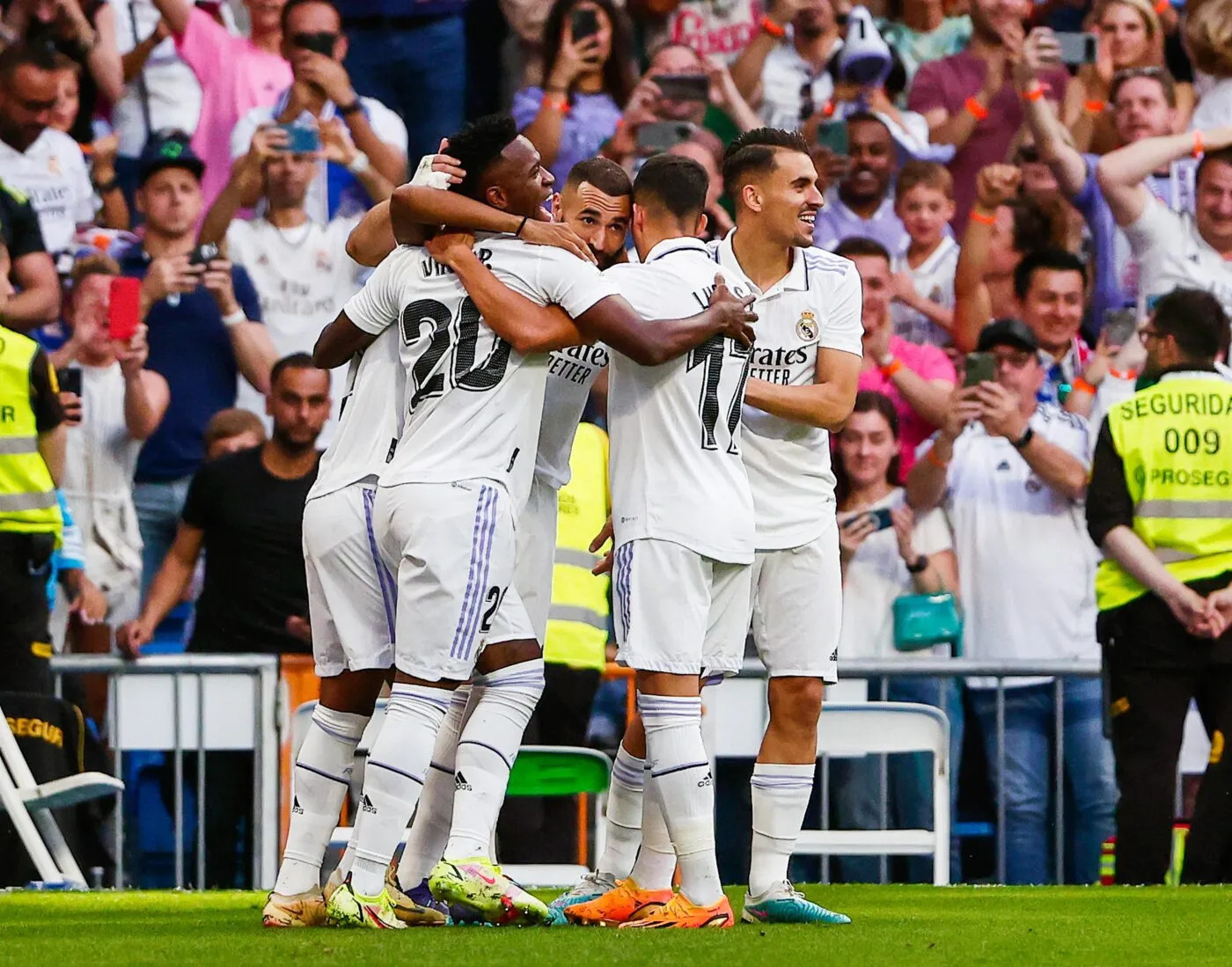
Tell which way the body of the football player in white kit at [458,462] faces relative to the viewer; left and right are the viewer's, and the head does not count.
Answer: facing away from the viewer and to the right of the viewer

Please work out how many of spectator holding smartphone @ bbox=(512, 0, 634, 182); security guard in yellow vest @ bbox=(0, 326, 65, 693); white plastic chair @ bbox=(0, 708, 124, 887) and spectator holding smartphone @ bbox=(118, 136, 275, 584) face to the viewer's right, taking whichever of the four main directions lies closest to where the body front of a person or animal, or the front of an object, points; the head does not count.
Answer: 1

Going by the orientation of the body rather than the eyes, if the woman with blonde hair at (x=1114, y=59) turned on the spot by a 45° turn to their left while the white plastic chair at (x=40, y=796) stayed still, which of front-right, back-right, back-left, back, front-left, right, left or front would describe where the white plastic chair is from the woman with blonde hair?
right

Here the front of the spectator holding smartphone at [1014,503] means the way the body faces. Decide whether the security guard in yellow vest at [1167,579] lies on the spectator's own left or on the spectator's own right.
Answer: on the spectator's own left

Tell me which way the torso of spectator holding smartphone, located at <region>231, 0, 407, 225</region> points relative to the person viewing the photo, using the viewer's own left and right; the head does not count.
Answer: facing the viewer

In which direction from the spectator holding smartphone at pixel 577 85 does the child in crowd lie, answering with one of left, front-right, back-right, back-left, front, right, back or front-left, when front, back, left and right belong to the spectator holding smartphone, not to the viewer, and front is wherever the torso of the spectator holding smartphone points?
left

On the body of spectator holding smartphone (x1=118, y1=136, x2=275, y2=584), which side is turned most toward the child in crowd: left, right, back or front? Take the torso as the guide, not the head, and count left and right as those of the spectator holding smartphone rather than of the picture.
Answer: left

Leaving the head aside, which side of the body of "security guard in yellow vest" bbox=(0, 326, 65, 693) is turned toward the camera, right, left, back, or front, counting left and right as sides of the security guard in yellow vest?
back

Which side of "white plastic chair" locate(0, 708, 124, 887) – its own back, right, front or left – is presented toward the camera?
right

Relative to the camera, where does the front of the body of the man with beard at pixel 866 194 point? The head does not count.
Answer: toward the camera

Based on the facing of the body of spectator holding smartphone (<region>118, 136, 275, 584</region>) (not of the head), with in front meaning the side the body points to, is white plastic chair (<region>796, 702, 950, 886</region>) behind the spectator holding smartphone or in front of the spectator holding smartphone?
in front
